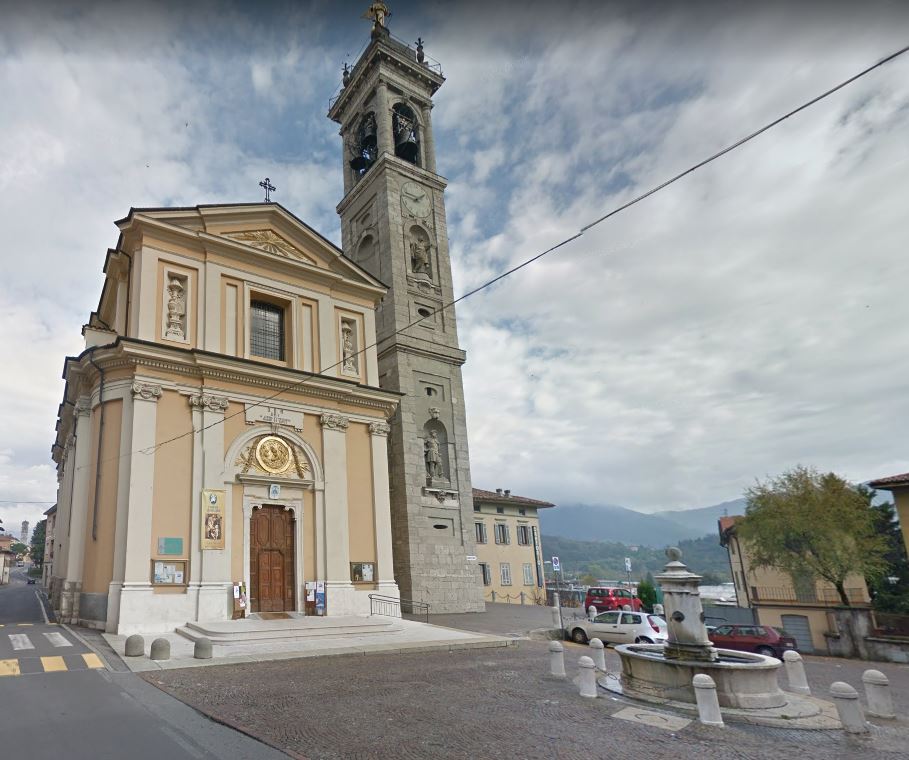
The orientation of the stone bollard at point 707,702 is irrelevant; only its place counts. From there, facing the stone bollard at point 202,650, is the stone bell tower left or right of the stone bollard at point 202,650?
right

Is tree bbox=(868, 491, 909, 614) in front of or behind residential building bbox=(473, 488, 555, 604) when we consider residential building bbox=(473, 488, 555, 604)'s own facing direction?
in front

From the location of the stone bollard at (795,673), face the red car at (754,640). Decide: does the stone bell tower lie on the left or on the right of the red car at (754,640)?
left

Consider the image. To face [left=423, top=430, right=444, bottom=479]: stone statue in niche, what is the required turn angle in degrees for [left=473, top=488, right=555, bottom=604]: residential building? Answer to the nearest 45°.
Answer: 0° — it already faces it

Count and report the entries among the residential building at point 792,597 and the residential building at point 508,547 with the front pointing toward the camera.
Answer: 2

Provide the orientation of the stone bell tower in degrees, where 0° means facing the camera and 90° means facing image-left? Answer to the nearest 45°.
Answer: approximately 315°

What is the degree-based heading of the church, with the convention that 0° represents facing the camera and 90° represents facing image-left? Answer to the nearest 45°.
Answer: approximately 315°

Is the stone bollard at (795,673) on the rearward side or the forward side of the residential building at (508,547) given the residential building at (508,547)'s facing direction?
on the forward side

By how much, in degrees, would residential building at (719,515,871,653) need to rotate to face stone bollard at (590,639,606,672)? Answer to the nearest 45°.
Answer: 0° — it already faces it

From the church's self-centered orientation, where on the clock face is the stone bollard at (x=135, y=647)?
The stone bollard is roughly at 2 o'clock from the church.

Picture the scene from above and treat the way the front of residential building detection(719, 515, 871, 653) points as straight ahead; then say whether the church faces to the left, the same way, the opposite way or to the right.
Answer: to the left

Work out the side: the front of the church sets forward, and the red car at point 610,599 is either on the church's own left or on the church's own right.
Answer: on the church's own left

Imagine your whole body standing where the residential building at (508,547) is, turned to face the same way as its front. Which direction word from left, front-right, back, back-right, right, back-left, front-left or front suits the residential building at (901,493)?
front-left

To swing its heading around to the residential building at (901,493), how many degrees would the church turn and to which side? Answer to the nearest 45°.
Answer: approximately 45° to its left

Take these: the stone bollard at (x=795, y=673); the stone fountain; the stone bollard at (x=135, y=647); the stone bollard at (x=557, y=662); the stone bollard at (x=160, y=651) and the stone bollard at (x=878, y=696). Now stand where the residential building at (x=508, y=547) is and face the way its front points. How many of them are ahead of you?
6

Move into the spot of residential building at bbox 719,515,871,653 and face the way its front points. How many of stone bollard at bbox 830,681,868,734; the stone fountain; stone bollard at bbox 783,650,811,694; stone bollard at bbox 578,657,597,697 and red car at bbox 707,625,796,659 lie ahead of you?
5
